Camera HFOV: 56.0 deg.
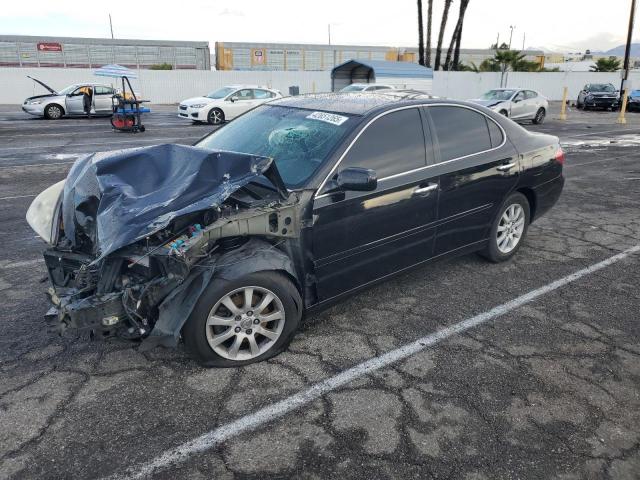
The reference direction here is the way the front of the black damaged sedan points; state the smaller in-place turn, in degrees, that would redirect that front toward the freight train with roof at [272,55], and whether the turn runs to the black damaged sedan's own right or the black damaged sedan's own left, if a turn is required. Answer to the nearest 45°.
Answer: approximately 135° to the black damaged sedan's own right

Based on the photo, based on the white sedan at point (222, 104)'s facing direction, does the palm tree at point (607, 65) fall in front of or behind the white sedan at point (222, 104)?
behind

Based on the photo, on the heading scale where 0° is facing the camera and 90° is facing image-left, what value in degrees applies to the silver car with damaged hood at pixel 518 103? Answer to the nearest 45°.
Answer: approximately 45°

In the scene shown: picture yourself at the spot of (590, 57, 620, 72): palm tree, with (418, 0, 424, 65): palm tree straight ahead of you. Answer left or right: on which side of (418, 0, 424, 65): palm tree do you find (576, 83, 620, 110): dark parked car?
left

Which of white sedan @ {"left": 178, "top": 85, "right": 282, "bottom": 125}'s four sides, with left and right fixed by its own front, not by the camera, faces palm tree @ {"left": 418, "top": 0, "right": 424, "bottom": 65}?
back

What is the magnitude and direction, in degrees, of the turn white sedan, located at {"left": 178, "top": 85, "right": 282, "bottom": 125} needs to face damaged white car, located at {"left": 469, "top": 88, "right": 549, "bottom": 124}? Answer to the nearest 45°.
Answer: approximately 135° to its left
